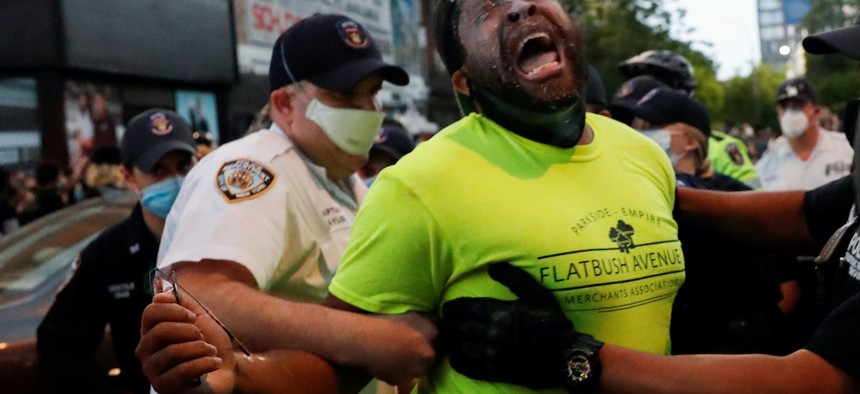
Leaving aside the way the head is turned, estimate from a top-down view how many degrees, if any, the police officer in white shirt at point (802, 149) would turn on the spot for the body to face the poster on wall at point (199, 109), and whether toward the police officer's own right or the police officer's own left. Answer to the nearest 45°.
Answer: approximately 135° to the police officer's own right

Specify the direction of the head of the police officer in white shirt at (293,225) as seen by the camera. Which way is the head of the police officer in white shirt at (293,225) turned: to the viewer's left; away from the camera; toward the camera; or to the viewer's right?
to the viewer's right

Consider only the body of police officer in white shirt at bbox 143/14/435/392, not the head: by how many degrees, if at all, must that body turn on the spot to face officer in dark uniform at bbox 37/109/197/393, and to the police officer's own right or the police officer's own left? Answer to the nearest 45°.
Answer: approximately 180°

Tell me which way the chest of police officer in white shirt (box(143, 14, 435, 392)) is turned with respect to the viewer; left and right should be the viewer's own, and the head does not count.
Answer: facing the viewer and to the right of the viewer

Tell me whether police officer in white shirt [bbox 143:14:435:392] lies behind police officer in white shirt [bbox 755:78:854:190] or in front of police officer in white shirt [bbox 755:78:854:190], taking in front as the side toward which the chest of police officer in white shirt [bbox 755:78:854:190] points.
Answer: in front

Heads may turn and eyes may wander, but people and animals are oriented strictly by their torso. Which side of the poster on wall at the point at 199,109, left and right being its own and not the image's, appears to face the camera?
front

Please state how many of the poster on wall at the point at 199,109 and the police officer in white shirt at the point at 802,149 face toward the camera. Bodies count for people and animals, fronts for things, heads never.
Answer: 2

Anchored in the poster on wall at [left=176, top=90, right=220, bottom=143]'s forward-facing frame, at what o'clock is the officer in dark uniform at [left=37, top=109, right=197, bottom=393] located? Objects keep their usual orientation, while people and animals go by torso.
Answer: The officer in dark uniform is roughly at 12 o'clock from the poster on wall.

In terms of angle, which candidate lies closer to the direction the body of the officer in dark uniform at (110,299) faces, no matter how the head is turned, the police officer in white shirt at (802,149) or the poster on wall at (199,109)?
the police officer in white shirt

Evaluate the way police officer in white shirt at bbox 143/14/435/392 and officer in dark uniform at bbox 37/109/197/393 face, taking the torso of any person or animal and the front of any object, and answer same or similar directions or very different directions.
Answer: same or similar directions

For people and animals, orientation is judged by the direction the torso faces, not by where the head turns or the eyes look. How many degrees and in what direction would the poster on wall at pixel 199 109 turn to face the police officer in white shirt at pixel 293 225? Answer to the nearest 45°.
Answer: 0° — it already faces them

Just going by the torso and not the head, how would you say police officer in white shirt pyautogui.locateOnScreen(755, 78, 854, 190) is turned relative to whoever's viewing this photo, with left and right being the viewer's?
facing the viewer

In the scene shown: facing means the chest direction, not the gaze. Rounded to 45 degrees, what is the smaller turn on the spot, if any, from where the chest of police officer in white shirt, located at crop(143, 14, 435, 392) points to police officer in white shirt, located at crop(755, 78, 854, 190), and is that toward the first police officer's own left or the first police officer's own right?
approximately 90° to the first police officer's own left
